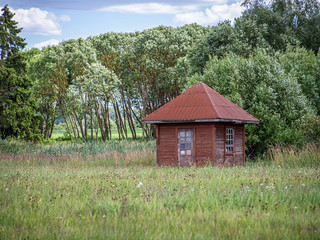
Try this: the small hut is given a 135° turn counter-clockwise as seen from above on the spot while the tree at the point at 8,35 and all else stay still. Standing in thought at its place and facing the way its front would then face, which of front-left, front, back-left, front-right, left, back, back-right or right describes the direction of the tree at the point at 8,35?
back-left

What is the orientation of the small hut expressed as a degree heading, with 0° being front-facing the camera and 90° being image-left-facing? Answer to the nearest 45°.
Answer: approximately 45°

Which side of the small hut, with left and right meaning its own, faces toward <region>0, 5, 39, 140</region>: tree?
right

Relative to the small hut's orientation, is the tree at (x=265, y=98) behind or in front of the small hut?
behind
